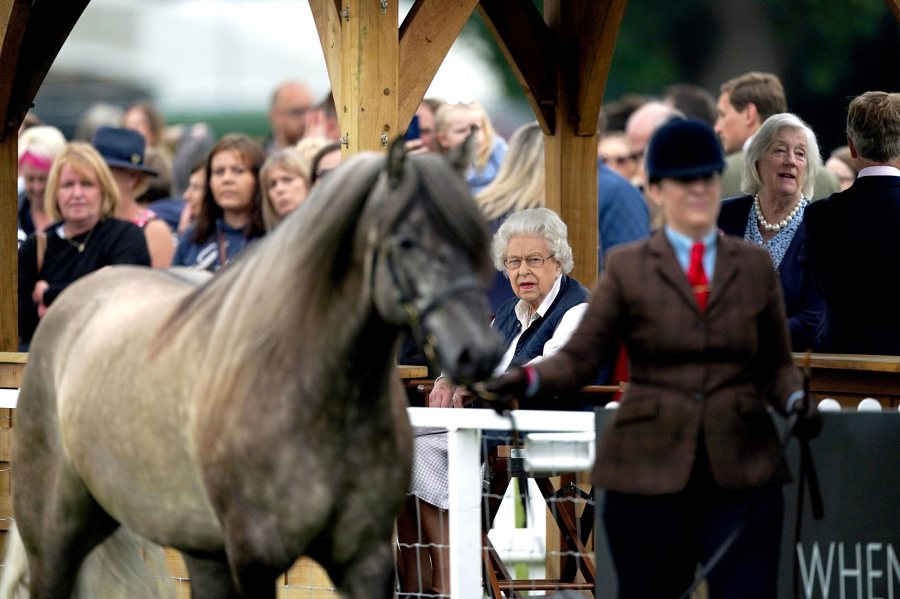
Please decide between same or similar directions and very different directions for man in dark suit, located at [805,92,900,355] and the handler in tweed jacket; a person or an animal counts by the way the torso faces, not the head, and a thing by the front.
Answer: very different directions

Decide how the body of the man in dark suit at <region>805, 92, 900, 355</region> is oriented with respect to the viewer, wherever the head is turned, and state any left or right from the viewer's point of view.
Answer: facing away from the viewer

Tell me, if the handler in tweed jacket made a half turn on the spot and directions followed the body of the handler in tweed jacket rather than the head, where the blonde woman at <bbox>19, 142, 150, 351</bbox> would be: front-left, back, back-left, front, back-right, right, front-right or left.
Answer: front-left

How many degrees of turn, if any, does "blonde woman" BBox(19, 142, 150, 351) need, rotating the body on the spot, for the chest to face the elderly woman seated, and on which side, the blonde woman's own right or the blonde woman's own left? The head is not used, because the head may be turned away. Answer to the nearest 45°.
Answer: approximately 45° to the blonde woman's own left

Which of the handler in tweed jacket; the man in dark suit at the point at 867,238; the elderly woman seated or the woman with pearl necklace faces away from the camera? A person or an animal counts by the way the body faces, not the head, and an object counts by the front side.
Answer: the man in dark suit

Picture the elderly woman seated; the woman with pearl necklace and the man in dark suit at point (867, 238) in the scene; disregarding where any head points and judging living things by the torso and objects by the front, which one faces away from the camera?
the man in dark suit

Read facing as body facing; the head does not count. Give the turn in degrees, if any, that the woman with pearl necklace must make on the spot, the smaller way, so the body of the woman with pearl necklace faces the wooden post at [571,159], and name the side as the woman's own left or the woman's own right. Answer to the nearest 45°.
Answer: approximately 135° to the woman's own right

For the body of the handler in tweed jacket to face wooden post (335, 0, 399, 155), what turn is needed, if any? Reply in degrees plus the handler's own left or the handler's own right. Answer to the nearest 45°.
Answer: approximately 135° to the handler's own right

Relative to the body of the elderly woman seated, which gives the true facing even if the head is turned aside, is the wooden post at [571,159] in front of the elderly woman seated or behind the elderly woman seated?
behind

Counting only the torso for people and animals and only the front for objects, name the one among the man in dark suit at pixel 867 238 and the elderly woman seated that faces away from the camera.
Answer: the man in dark suit

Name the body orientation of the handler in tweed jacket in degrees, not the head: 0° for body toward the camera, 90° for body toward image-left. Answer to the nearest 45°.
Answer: approximately 0°

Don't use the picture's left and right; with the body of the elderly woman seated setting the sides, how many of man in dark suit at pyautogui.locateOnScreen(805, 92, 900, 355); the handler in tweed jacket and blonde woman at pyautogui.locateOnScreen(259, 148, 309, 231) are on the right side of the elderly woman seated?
1
